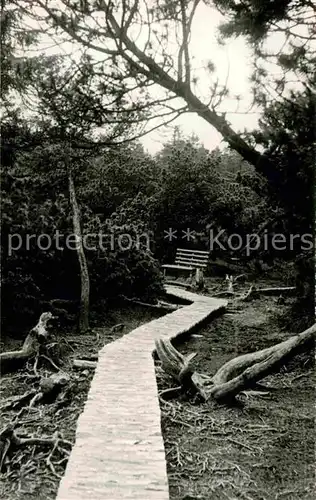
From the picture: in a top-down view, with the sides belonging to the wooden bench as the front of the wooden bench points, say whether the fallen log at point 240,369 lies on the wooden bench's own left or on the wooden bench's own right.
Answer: on the wooden bench's own left

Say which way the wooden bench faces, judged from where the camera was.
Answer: facing the viewer and to the left of the viewer

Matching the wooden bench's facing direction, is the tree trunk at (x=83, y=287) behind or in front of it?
in front

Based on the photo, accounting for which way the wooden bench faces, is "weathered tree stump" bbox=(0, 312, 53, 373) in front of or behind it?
in front
